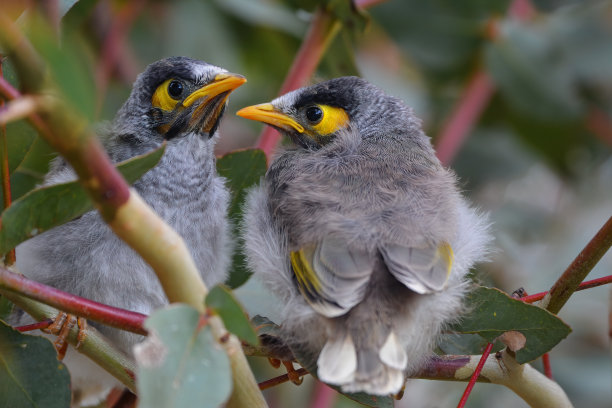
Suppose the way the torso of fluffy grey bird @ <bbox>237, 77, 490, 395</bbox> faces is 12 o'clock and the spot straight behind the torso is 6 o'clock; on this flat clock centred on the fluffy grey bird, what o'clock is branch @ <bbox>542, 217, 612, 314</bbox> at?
The branch is roughly at 4 o'clock from the fluffy grey bird.

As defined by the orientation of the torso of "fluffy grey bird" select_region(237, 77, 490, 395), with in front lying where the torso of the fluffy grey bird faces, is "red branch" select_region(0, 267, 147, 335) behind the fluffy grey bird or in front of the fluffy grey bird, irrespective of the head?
behind

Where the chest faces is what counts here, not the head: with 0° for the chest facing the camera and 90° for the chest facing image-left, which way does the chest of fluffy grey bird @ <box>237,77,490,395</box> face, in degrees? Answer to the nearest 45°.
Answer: approximately 180°

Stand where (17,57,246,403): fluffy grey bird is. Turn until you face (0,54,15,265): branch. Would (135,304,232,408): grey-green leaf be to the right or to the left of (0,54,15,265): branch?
left

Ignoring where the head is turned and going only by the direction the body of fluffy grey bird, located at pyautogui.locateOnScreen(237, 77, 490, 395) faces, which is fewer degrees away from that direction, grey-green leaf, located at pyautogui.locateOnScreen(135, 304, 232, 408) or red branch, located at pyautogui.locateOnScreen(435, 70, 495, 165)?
the red branch

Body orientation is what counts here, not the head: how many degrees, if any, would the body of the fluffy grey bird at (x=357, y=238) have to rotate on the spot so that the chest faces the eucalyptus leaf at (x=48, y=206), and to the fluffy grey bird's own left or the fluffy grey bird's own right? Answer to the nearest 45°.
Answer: approximately 135° to the fluffy grey bird's own left

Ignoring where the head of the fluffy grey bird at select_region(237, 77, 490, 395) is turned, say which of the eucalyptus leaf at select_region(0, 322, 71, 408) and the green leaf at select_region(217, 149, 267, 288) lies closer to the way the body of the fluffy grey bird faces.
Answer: the green leaf

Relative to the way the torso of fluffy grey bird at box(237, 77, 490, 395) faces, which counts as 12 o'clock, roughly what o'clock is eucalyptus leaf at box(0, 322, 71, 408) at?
The eucalyptus leaf is roughly at 8 o'clock from the fluffy grey bird.

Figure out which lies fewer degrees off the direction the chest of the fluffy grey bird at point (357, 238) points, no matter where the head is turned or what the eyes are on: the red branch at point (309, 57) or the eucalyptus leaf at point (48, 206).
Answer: the red branch

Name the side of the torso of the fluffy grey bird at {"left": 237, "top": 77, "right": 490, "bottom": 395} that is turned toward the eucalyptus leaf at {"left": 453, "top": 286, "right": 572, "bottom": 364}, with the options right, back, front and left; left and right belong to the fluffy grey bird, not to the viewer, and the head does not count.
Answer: right
